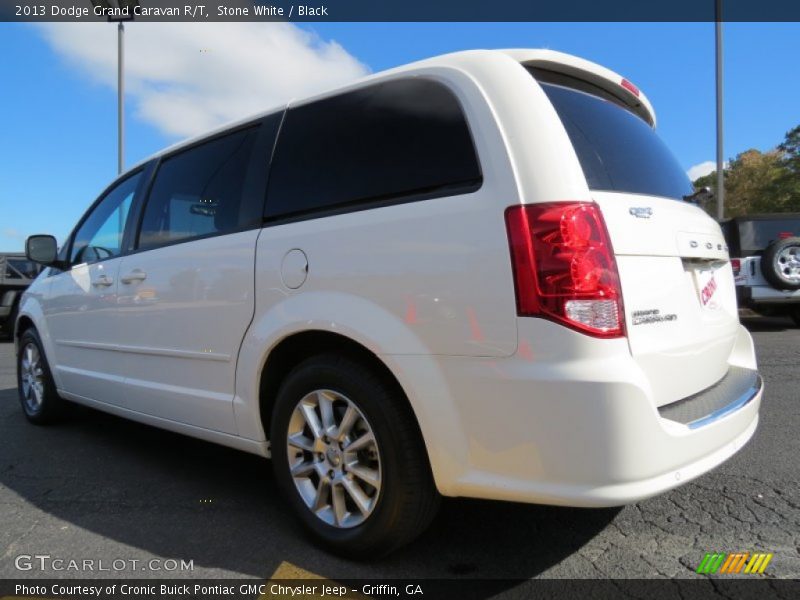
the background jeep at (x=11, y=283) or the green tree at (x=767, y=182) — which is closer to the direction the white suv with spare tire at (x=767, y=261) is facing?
the green tree

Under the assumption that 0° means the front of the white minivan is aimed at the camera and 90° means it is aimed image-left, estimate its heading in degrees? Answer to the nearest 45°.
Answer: approximately 135°

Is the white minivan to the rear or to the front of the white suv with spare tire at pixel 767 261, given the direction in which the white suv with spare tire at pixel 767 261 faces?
to the rear

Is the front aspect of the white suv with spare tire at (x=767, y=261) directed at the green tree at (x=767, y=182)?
yes

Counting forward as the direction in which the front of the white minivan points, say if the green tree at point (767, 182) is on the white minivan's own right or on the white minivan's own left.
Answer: on the white minivan's own right

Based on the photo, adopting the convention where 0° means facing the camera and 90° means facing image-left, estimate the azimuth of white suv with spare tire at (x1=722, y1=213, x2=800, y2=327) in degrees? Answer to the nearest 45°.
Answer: approximately 180°

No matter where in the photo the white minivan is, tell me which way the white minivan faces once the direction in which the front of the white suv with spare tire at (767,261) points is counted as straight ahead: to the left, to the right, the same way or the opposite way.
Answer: to the left

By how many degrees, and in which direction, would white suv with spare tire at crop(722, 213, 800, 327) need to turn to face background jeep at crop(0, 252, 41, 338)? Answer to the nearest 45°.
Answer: approximately 90° to its left

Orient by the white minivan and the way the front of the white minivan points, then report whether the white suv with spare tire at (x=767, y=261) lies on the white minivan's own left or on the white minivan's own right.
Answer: on the white minivan's own right
